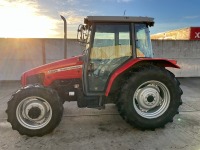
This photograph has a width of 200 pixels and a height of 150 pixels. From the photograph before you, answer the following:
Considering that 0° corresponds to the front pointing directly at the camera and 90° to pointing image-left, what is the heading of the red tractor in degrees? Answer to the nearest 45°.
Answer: approximately 90°
